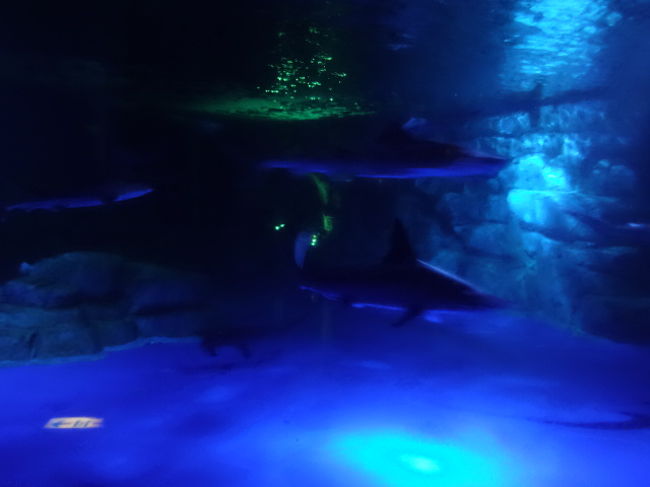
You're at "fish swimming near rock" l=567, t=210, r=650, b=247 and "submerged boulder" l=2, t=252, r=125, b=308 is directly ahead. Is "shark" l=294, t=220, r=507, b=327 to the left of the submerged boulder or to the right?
left
